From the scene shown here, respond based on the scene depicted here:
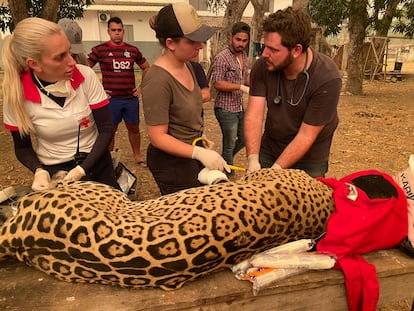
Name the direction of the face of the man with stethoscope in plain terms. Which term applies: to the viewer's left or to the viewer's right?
to the viewer's left

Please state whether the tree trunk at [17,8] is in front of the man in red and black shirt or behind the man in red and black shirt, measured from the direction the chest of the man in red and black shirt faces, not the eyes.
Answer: behind

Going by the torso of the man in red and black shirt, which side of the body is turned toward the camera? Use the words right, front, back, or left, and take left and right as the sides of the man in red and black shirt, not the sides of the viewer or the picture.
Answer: front

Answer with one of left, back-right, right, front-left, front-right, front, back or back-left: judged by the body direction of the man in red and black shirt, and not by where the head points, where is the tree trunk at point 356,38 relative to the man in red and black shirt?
back-left

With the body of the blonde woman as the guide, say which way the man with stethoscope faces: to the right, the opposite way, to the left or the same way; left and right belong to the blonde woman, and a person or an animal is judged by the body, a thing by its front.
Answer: to the right

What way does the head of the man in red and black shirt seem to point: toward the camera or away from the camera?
toward the camera

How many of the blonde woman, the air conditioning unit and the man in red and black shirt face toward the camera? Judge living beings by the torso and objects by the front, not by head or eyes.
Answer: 3

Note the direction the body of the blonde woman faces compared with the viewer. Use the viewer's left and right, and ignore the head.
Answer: facing the viewer

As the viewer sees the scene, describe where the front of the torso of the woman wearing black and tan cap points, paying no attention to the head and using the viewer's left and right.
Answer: facing the viewer and to the right of the viewer

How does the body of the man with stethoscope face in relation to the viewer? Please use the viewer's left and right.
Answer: facing the viewer and to the left of the viewer

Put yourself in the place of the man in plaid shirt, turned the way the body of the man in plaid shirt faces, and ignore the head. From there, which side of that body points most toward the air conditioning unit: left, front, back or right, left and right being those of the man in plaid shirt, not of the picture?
back

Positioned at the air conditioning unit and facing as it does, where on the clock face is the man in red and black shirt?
The man in red and black shirt is roughly at 12 o'clock from the air conditioning unit.
